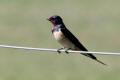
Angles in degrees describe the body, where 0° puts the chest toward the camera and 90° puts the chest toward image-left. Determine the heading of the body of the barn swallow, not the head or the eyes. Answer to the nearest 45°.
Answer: approximately 90°
